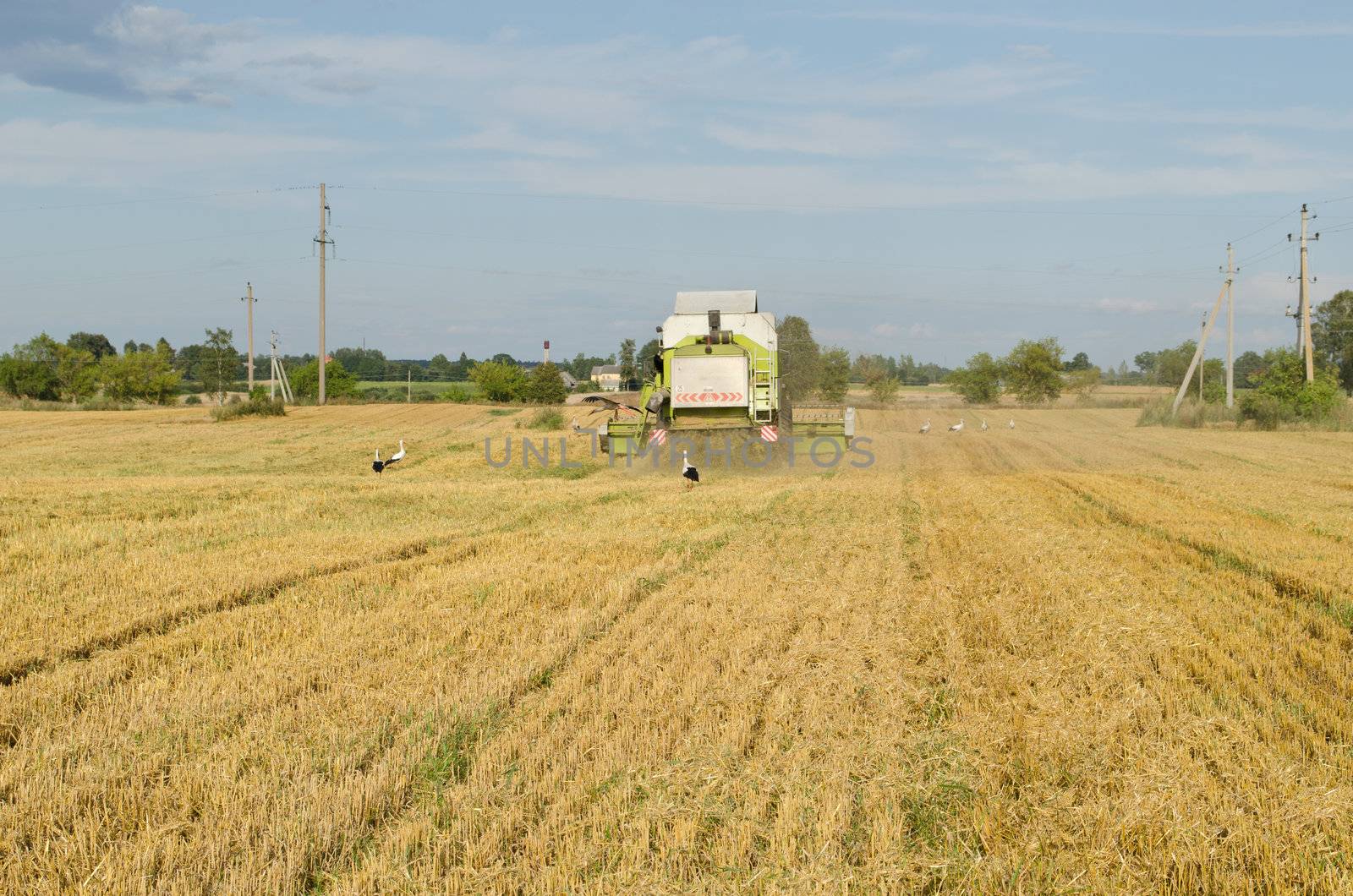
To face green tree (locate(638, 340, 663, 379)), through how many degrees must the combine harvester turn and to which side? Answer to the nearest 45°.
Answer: approximately 45° to its left

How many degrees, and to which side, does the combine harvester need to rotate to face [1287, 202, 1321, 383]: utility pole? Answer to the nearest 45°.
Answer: approximately 45° to its right

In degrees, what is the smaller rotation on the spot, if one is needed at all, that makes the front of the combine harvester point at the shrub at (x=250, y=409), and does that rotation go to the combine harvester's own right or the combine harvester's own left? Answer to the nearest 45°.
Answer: approximately 45° to the combine harvester's own left

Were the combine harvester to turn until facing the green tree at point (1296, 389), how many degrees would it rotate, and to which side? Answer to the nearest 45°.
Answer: approximately 45° to its right

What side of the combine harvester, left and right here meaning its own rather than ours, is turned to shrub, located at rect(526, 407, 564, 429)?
front

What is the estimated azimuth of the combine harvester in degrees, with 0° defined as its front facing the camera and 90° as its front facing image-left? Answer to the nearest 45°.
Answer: approximately 180°
